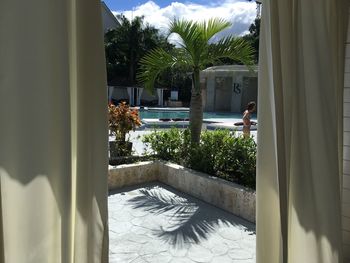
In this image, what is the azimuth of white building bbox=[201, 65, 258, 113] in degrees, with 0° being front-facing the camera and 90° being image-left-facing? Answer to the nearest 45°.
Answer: approximately 0°

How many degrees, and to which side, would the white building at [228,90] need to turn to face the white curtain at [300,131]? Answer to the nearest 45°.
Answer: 0° — it already faces it

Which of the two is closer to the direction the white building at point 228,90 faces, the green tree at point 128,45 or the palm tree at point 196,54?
the palm tree

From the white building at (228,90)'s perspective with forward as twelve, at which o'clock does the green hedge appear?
The green hedge is roughly at 12 o'clock from the white building.

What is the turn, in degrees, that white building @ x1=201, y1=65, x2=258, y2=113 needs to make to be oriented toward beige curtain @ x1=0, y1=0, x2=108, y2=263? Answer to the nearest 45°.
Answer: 0° — it already faces it

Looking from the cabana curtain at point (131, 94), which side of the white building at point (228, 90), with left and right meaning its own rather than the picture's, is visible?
right

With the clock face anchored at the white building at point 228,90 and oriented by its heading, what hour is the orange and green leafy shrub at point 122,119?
The orange and green leafy shrub is roughly at 12 o'clock from the white building.

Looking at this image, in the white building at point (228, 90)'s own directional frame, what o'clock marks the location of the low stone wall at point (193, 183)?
The low stone wall is roughly at 12 o'clock from the white building.

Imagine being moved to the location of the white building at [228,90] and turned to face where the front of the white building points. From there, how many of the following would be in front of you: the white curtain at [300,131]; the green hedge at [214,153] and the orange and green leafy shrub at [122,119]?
3

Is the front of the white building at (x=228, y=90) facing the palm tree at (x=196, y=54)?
yes
